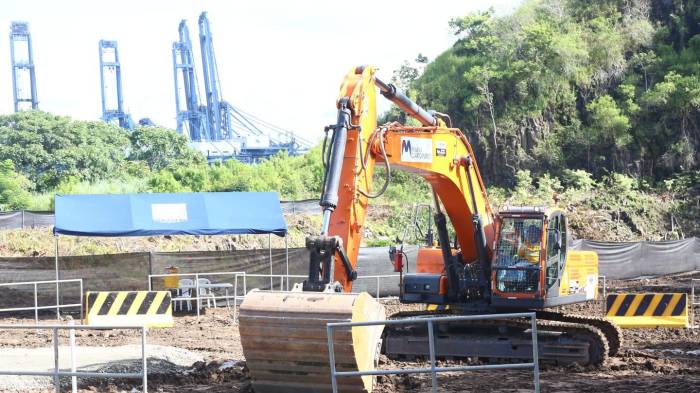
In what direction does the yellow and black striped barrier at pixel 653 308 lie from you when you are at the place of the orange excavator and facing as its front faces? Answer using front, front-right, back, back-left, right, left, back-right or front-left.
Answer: back

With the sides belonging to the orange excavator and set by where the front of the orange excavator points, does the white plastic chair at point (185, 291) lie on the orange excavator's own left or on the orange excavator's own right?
on the orange excavator's own right

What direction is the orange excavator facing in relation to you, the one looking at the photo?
facing the viewer and to the left of the viewer

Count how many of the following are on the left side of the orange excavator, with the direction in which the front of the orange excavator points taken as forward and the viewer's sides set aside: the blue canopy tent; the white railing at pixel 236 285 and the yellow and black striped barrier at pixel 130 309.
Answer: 0

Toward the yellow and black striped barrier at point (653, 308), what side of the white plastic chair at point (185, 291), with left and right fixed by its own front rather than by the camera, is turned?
left

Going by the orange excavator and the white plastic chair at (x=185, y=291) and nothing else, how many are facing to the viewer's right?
0

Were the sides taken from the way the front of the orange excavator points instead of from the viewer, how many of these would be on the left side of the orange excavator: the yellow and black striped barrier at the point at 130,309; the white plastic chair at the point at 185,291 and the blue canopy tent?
0

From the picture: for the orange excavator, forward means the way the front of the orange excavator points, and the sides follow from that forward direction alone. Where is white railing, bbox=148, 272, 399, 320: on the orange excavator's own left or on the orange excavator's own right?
on the orange excavator's own right

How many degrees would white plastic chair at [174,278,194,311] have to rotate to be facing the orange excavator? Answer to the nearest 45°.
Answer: approximately 45° to its left
